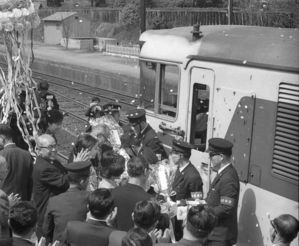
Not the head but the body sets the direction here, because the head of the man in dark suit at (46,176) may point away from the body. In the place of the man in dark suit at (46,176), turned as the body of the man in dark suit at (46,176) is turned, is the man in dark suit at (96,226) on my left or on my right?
on my right

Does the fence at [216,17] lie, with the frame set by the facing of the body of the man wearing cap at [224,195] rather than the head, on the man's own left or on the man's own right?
on the man's own right

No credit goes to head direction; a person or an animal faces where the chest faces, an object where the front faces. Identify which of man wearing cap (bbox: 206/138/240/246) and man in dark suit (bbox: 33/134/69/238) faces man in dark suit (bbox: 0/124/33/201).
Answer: the man wearing cap

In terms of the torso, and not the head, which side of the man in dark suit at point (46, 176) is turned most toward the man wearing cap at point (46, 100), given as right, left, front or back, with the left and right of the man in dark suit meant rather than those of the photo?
left

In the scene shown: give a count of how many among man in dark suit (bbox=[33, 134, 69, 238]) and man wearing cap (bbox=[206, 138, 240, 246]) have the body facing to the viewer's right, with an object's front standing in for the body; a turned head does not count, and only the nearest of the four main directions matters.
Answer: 1

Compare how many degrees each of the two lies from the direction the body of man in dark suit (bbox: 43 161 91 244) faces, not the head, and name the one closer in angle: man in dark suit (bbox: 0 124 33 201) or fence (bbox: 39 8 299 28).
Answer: the fence

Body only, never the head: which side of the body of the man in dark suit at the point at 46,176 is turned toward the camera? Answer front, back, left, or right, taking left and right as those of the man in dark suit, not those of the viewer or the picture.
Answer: right

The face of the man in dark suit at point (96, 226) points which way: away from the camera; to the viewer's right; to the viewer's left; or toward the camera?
away from the camera

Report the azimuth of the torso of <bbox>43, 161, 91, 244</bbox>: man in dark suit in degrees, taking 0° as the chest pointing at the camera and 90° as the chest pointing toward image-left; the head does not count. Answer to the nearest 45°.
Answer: approximately 225°

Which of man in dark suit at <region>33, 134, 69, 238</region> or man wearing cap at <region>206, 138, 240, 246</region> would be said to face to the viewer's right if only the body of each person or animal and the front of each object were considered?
the man in dark suit

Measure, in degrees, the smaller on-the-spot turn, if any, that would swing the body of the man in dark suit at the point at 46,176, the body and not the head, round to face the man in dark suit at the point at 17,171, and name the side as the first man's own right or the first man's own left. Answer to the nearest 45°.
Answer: approximately 135° to the first man's own left

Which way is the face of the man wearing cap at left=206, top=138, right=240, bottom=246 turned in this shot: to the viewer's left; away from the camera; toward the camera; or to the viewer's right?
to the viewer's left

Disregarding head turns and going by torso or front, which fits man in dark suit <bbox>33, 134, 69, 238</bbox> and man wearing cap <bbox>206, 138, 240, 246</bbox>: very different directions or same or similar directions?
very different directions

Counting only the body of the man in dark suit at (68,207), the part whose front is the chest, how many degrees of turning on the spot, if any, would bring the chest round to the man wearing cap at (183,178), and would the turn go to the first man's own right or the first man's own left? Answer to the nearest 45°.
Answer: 0° — they already face them

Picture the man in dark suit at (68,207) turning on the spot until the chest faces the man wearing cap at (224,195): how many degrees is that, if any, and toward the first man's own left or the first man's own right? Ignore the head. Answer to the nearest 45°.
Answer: approximately 45° to the first man's own right

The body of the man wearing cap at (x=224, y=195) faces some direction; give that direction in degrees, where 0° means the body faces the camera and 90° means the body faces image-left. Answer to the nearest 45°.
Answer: approximately 90°
